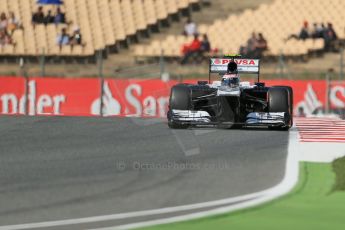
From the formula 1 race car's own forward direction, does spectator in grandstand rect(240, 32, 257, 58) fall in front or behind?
behind

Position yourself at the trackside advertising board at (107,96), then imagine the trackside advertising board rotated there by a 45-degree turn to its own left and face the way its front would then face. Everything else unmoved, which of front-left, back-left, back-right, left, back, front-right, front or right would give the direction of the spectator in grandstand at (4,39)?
back

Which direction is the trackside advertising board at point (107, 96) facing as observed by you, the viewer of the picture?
facing the viewer

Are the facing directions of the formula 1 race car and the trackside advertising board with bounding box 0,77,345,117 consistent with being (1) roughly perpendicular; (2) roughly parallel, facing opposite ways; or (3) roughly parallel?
roughly parallel

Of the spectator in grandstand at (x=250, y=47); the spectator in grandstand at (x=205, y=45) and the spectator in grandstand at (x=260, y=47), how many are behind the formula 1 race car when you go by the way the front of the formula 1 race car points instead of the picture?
3

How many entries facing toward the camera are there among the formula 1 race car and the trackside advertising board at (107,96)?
2

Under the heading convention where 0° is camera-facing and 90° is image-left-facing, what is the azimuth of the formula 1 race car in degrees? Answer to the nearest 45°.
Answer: approximately 0°

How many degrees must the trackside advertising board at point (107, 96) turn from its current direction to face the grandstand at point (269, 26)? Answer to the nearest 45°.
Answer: approximately 135° to its left
